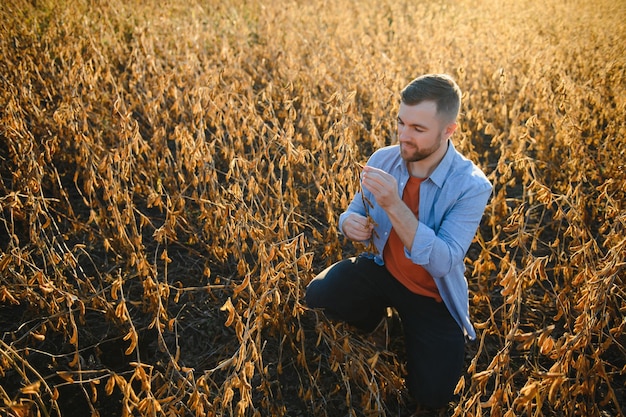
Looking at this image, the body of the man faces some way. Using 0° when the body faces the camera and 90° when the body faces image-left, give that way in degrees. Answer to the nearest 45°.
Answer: approximately 45°

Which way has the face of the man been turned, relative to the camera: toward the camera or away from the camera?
toward the camera
